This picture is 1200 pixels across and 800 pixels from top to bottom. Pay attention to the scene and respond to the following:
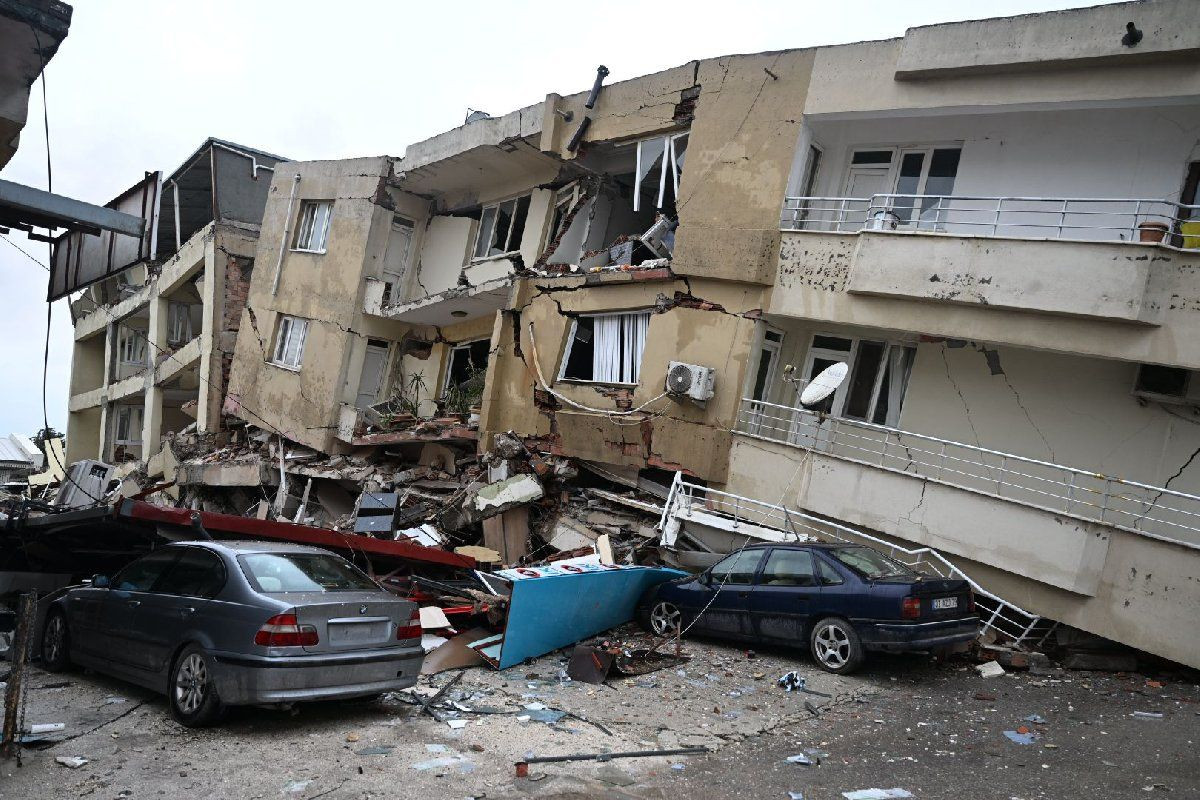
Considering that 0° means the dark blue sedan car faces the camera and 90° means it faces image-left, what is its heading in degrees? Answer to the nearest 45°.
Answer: approximately 135°

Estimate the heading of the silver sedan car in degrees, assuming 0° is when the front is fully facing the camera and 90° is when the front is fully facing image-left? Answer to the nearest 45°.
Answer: approximately 135°

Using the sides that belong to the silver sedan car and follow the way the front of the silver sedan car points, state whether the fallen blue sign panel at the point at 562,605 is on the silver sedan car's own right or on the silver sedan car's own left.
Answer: on the silver sedan car's own right

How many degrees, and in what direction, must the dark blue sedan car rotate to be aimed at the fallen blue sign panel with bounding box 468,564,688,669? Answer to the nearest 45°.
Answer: approximately 45° to its left

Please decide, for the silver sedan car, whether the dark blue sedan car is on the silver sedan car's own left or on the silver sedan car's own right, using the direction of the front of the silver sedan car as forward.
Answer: on the silver sedan car's own right
